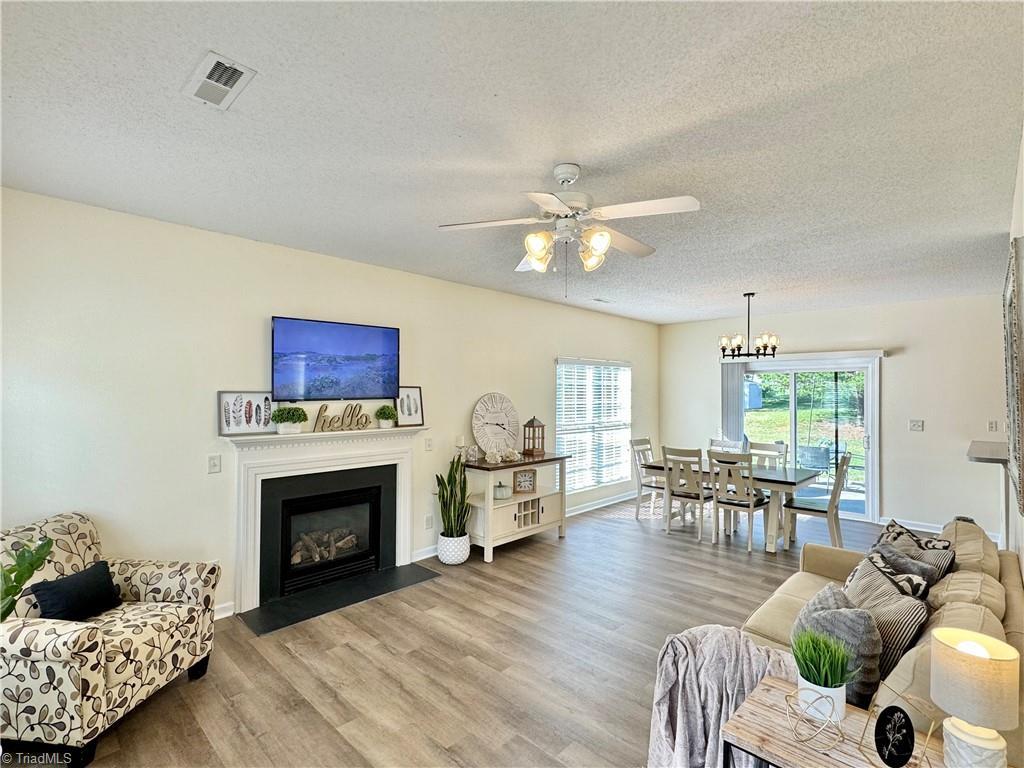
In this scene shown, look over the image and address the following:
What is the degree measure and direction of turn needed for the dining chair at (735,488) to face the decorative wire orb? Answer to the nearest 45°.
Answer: approximately 135° to its right

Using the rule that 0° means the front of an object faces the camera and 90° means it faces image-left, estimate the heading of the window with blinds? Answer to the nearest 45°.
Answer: approximately 315°

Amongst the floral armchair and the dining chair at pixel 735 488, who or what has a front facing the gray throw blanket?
the floral armchair

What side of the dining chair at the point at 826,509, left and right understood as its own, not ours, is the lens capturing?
left

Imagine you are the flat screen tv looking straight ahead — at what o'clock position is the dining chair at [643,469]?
The dining chair is roughly at 10 o'clock from the flat screen tv.

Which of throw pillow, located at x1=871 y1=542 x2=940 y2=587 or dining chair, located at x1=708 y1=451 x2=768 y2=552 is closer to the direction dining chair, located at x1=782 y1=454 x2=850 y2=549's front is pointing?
the dining chair

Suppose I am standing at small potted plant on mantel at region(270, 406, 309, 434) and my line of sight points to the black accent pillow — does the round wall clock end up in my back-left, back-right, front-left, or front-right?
back-left

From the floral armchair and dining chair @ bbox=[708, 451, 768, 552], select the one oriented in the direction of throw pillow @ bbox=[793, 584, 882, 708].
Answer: the floral armchair

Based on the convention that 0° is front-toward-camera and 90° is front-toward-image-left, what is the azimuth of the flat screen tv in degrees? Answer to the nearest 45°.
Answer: approximately 315°

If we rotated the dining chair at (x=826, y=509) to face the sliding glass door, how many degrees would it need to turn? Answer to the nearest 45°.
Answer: approximately 90° to its right

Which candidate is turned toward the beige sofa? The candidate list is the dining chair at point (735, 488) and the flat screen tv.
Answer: the flat screen tv

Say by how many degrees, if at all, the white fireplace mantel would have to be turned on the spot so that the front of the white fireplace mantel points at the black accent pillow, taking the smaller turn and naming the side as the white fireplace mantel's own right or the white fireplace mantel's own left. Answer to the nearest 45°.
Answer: approximately 90° to the white fireplace mantel's own right
